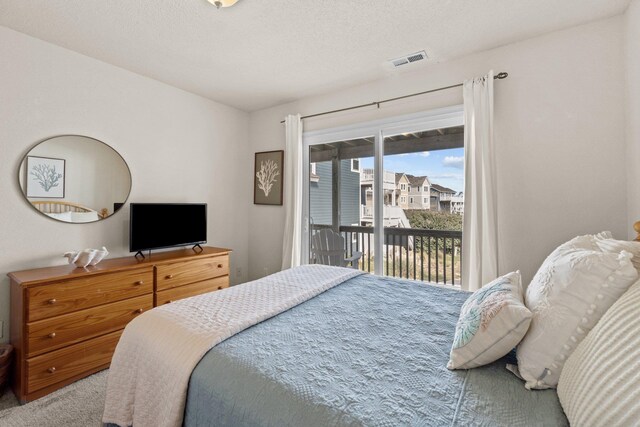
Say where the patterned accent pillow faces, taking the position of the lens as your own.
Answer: facing the viewer and to the left of the viewer

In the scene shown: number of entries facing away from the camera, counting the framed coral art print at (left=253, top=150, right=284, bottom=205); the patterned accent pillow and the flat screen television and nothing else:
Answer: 0

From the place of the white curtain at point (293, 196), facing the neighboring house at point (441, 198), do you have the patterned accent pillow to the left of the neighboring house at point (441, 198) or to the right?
right

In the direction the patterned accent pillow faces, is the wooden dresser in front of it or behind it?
in front

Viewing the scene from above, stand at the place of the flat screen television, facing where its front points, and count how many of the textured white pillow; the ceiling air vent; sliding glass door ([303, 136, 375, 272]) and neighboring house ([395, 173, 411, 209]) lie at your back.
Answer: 0

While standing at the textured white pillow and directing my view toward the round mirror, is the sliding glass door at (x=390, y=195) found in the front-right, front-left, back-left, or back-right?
front-right

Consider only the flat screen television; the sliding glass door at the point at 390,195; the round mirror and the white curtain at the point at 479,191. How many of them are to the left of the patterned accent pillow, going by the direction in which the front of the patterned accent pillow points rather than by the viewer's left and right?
0

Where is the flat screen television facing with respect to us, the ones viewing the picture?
facing the viewer and to the right of the viewer

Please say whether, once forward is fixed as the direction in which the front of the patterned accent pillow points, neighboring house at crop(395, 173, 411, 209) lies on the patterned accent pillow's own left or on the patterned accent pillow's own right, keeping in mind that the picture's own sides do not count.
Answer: on the patterned accent pillow's own right

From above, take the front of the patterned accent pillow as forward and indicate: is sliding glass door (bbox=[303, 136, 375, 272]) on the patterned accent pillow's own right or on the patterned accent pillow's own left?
on the patterned accent pillow's own right

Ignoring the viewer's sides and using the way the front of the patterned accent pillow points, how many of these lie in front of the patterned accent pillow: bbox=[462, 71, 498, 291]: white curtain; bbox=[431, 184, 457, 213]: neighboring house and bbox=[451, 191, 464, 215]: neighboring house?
0

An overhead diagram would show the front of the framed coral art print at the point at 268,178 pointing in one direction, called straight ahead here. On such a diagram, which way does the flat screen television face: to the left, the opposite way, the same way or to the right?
to the left

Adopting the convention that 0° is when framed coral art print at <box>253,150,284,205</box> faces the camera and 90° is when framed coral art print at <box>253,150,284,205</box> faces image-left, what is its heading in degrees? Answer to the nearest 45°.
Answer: approximately 45°

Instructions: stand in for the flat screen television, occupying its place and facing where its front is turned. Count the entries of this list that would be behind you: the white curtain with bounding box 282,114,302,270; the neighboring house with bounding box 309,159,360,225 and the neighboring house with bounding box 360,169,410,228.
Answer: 0

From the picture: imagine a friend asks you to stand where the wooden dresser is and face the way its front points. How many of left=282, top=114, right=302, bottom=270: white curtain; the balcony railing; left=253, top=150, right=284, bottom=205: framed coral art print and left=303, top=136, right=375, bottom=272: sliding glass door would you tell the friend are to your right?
0
